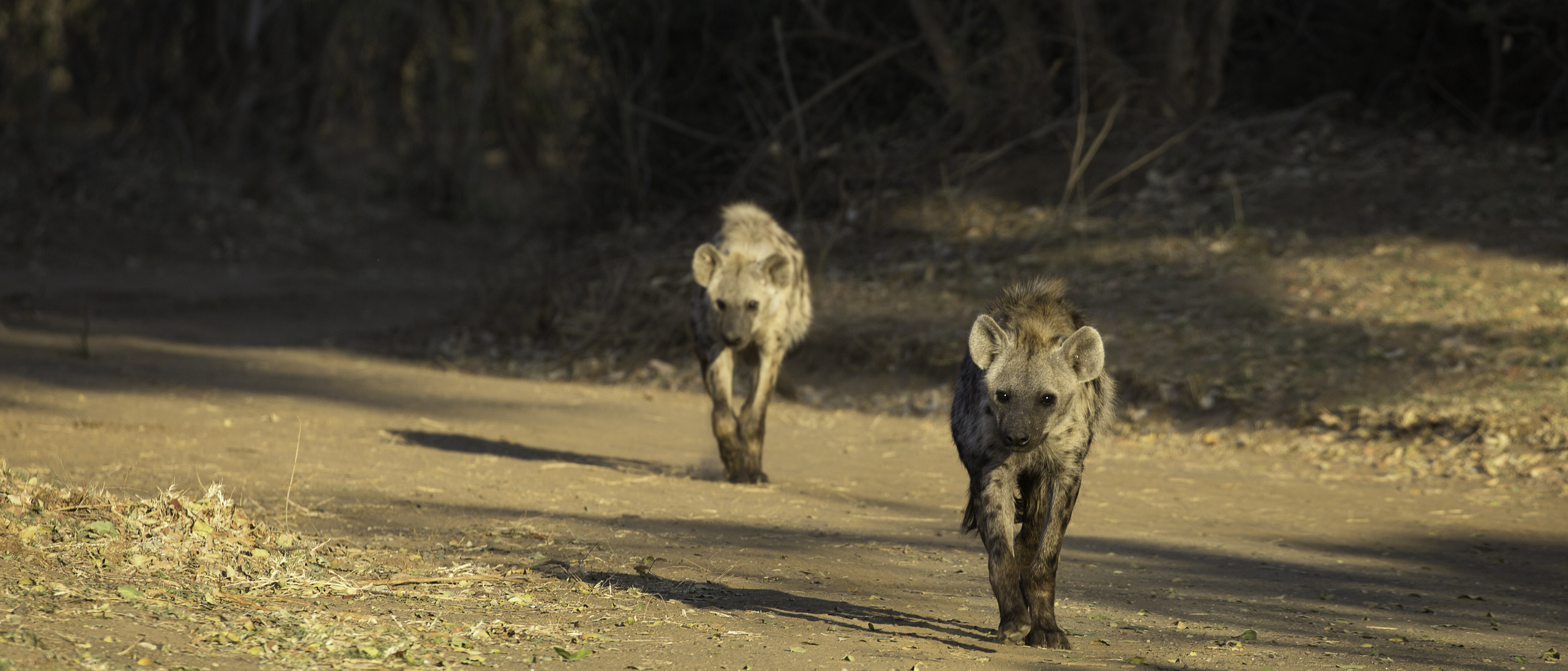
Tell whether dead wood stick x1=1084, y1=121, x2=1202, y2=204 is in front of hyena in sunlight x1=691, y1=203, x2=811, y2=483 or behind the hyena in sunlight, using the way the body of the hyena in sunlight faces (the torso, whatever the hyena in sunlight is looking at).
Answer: behind

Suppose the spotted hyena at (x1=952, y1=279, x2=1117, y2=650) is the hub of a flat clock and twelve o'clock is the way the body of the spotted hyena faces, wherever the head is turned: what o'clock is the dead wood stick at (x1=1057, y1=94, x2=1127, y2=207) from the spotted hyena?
The dead wood stick is roughly at 6 o'clock from the spotted hyena.

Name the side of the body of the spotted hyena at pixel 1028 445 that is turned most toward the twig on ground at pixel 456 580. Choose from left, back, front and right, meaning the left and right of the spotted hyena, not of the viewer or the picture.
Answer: right

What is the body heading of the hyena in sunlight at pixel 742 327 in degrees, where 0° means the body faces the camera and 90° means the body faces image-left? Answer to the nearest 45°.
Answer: approximately 0°

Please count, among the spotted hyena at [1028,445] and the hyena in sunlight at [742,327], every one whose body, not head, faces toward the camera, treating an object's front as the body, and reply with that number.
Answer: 2

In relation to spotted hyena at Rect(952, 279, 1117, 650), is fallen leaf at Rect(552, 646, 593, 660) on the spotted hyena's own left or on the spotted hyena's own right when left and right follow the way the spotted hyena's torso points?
on the spotted hyena's own right

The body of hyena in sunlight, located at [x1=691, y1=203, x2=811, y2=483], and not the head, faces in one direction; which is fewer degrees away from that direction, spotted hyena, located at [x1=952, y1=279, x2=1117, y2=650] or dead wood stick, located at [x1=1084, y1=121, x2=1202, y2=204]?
the spotted hyena

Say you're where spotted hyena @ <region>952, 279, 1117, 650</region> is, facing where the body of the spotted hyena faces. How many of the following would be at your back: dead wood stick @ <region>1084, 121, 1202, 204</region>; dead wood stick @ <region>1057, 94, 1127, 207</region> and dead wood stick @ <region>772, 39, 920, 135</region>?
3

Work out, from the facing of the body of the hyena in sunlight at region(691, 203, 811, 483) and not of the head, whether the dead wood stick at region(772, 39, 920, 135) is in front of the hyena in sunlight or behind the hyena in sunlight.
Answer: behind

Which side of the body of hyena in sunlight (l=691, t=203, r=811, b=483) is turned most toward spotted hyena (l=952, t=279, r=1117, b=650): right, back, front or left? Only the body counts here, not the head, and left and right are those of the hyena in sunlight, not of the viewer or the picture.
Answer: front

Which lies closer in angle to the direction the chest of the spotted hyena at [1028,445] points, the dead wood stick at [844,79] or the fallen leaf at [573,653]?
the fallen leaf
